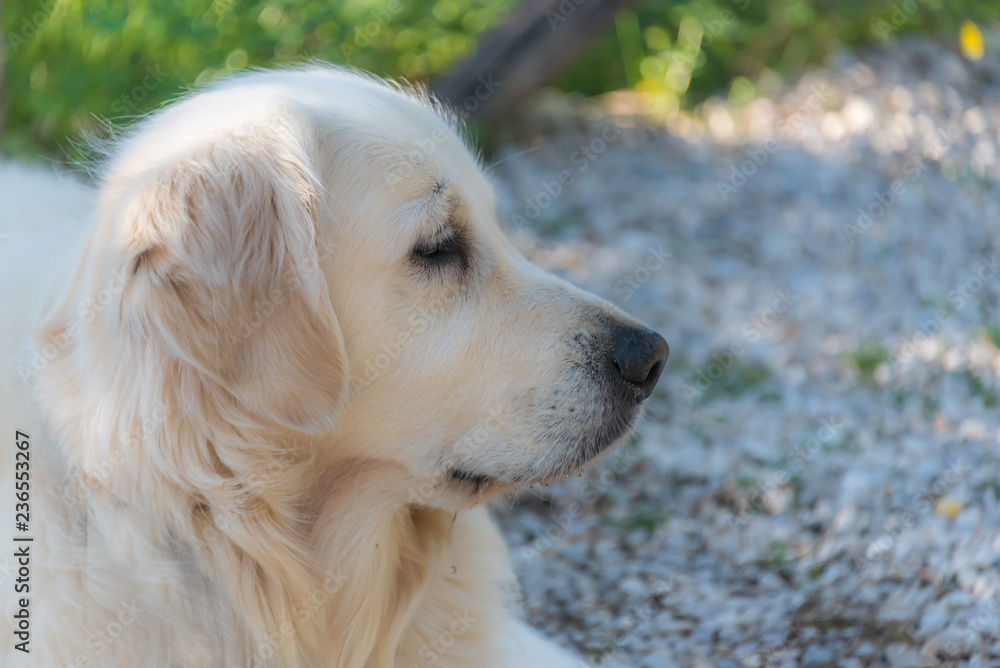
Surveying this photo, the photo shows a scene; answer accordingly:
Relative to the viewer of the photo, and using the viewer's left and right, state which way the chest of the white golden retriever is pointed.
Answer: facing to the right of the viewer
